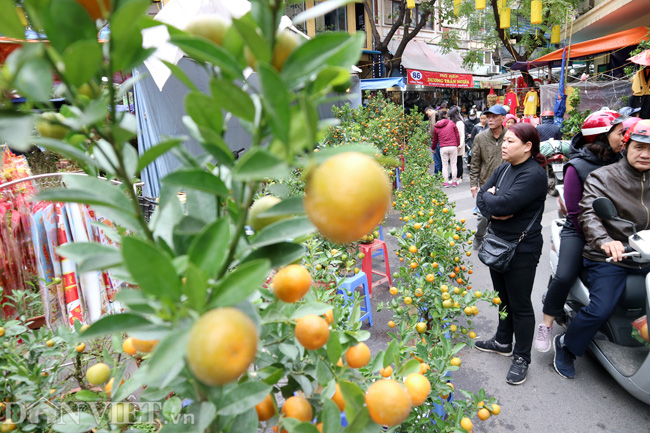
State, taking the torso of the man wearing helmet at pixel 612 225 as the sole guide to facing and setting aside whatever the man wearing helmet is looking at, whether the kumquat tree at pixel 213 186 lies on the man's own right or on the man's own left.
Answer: on the man's own right

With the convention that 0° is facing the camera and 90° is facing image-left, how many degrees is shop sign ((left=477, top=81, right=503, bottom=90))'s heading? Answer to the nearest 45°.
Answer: approximately 0°

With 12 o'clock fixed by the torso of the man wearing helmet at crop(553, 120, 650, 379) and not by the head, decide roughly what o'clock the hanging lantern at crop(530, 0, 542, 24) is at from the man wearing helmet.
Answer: The hanging lantern is roughly at 7 o'clock from the man wearing helmet.

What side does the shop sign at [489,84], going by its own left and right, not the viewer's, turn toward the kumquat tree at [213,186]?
front

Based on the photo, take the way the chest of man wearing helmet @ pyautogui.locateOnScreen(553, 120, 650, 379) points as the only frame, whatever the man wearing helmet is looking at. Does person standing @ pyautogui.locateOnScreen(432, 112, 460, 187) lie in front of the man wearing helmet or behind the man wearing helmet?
behind

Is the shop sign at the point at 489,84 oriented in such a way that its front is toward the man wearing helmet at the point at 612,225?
yes

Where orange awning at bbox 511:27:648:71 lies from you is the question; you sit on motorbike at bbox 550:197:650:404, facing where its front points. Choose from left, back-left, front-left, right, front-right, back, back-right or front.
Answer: back-left

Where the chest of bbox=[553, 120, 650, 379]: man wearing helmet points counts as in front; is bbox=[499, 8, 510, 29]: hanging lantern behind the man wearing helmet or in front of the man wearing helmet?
behind
